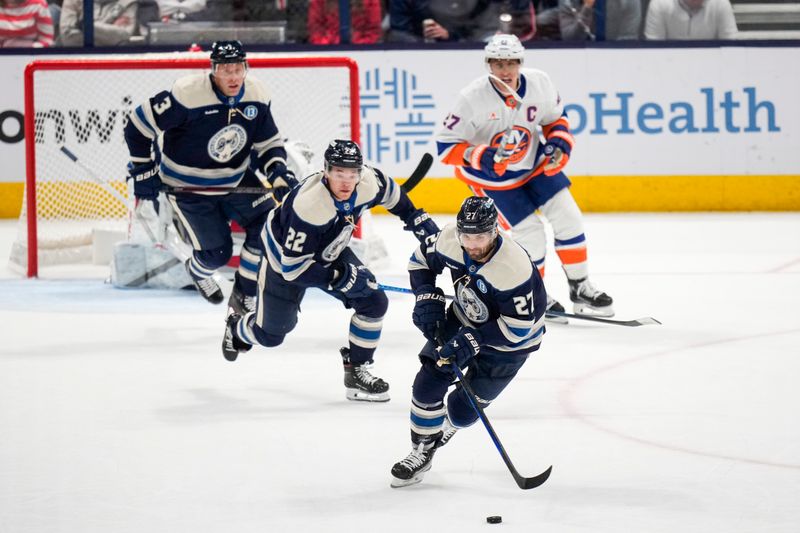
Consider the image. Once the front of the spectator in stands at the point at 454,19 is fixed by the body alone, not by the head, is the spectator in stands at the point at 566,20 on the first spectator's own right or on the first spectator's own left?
on the first spectator's own left

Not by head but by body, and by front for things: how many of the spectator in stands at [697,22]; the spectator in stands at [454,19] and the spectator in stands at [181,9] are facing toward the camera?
3

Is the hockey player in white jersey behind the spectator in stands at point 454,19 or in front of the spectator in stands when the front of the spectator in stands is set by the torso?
in front

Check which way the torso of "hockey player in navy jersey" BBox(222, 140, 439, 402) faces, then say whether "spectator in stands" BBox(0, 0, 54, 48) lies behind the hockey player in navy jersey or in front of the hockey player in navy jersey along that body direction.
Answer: behind

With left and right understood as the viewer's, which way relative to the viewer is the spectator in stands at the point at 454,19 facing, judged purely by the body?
facing the viewer

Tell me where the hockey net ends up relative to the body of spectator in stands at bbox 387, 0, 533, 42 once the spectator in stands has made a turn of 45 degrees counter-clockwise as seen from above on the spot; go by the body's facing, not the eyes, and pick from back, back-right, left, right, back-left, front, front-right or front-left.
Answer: right

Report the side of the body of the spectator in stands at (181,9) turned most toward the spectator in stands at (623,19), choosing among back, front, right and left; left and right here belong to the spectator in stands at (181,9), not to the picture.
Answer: left

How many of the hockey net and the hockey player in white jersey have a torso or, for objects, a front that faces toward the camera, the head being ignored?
2

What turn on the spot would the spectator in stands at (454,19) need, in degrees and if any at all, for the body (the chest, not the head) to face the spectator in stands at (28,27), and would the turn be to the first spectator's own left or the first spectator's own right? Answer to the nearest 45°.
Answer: approximately 90° to the first spectator's own right

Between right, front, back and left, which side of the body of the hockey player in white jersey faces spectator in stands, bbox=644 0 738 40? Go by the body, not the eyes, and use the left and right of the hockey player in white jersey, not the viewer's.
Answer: back

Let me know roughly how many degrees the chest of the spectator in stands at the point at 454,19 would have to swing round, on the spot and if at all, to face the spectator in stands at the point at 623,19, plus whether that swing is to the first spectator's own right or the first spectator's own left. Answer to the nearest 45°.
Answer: approximately 90° to the first spectator's own left

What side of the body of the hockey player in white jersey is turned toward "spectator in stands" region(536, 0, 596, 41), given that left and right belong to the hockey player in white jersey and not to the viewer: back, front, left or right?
back

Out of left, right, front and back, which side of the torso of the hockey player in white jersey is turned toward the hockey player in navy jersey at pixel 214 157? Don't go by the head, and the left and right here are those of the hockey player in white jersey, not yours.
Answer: right
